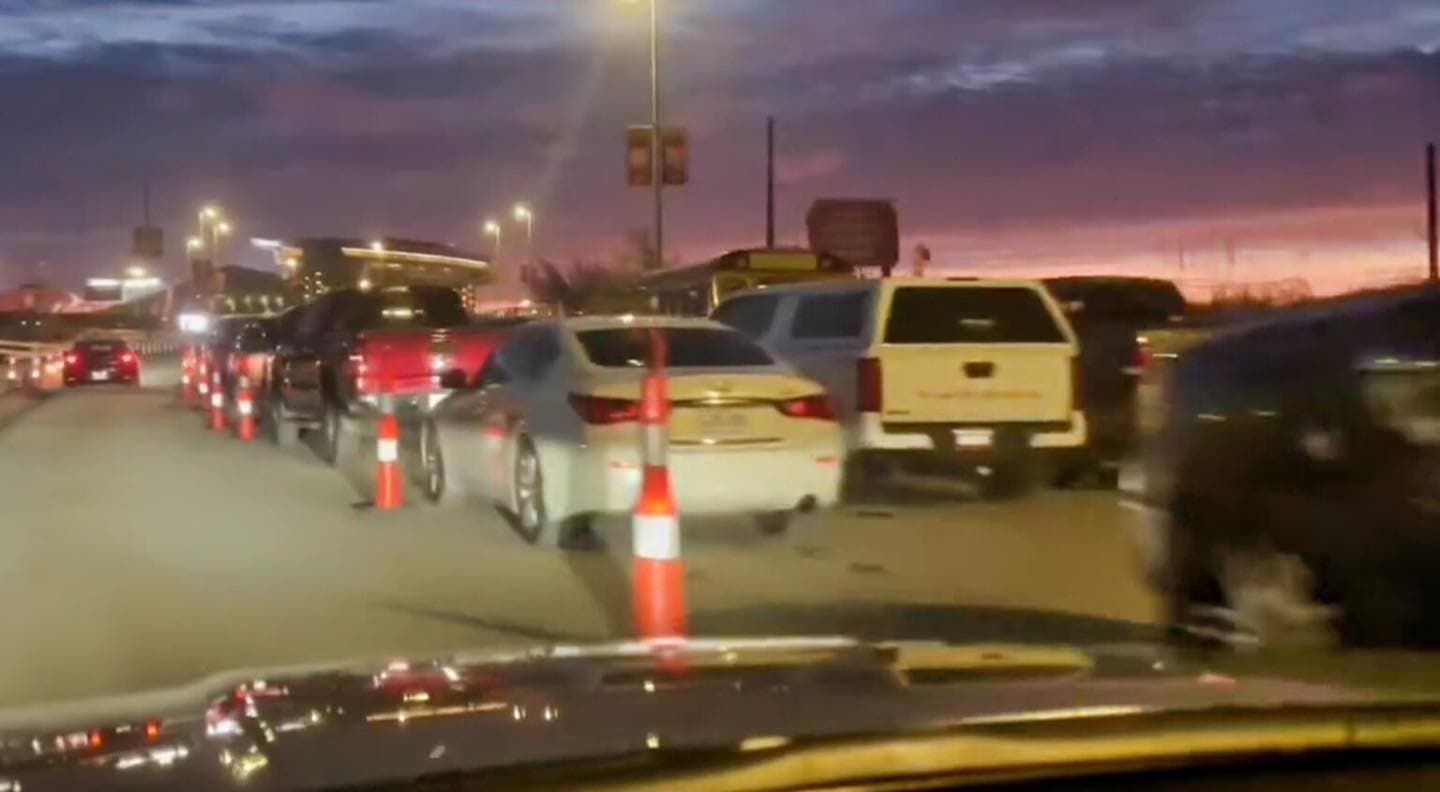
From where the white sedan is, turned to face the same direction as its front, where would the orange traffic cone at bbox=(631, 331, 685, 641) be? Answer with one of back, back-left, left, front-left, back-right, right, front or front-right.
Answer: back-left

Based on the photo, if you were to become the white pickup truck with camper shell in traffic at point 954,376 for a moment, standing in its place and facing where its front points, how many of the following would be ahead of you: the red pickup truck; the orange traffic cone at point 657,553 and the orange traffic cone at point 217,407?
2

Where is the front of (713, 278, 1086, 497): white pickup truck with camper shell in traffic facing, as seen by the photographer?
facing away from the viewer and to the left of the viewer

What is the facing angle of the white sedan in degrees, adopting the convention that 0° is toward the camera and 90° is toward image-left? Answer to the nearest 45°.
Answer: approximately 135°

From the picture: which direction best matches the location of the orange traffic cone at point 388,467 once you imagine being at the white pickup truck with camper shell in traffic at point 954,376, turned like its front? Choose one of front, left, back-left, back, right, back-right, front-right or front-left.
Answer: front-left

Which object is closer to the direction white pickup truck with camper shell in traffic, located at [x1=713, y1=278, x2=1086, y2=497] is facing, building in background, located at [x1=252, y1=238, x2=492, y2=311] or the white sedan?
the building in background

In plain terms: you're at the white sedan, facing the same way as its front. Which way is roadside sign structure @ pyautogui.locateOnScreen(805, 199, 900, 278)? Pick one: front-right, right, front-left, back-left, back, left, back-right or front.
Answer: front-right

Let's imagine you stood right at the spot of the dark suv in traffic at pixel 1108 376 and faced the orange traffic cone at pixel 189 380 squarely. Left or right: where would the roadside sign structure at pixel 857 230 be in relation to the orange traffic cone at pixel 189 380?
right
